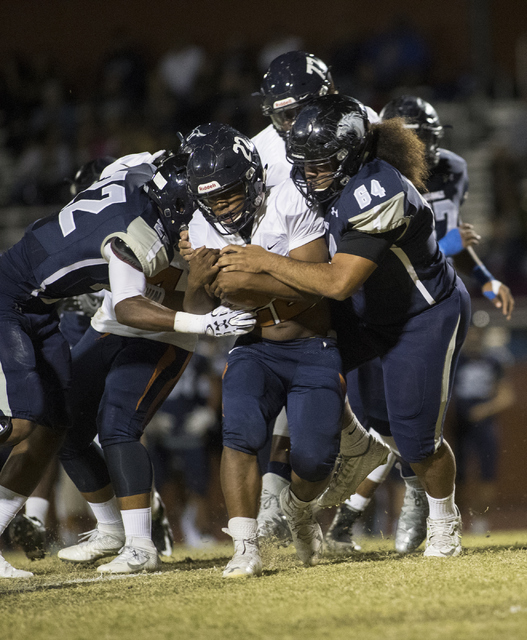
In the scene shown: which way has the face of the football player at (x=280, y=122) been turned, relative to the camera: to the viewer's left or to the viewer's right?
to the viewer's left

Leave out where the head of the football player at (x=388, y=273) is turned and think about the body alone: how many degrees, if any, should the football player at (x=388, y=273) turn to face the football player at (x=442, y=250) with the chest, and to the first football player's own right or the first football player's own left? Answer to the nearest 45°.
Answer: approximately 135° to the first football player's own right

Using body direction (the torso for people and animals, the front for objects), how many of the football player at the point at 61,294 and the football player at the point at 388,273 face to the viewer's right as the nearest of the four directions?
1

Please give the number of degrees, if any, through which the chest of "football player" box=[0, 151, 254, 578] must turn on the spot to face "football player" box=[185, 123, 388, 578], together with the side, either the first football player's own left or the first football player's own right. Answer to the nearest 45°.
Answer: approximately 45° to the first football player's own right

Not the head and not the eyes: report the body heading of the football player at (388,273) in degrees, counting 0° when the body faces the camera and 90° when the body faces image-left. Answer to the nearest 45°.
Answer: approximately 45°

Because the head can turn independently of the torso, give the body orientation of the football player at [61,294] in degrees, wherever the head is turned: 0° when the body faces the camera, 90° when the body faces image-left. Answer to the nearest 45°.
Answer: approximately 270°

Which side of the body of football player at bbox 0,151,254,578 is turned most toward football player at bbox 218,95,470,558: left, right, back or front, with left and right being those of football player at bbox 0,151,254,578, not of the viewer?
front

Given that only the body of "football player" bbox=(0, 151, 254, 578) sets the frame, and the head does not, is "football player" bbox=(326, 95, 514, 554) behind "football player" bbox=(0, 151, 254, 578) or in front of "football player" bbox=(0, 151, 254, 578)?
in front

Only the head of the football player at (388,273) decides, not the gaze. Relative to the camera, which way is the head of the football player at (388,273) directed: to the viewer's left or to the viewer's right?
to the viewer's left
